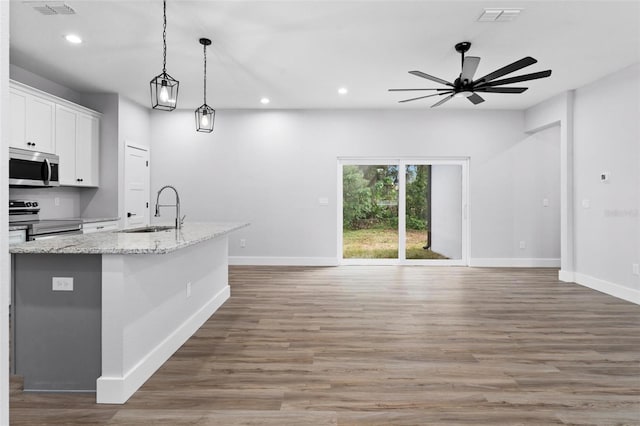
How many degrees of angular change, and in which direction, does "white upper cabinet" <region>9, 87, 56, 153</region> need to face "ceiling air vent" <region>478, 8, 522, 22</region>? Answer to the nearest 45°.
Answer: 0° — it already faces it

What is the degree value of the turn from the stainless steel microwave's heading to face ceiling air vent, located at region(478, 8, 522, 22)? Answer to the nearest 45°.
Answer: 0° — it already faces it

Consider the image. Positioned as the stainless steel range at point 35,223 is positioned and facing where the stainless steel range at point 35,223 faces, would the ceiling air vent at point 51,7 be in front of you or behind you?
in front

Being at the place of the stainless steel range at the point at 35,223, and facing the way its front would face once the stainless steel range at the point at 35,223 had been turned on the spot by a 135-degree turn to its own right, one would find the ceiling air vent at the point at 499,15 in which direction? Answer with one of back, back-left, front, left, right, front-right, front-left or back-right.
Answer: back-left

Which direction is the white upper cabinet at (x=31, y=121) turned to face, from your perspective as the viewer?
facing the viewer and to the right of the viewer

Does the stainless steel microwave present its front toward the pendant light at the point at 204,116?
yes

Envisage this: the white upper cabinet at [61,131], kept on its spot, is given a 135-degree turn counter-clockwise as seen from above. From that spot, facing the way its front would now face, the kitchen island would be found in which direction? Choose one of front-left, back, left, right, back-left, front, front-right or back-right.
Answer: back

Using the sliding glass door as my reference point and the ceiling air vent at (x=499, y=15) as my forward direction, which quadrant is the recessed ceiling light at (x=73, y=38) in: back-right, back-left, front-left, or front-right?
front-right

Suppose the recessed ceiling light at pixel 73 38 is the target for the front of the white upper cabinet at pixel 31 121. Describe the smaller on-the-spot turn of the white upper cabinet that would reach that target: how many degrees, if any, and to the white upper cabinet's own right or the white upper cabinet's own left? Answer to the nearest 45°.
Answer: approximately 45° to the white upper cabinet's own right

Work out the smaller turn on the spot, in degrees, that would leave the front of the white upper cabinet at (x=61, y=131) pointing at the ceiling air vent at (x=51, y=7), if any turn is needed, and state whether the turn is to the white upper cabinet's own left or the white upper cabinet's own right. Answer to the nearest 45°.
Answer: approximately 45° to the white upper cabinet's own right

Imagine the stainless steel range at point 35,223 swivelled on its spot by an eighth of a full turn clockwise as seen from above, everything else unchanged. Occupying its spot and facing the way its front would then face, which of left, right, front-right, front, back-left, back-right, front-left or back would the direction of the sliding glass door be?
left

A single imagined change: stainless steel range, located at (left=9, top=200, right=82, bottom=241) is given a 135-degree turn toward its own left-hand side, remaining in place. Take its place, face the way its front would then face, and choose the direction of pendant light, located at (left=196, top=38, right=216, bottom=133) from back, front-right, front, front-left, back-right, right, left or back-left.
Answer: back-right
